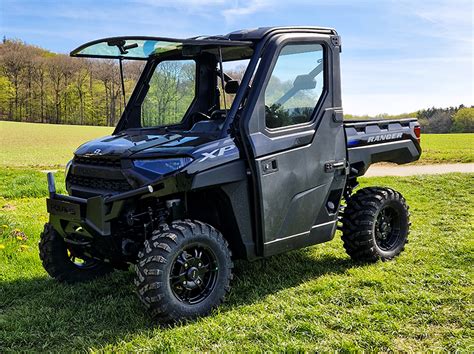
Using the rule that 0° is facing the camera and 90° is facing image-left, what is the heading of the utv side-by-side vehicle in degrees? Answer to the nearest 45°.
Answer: approximately 45°
